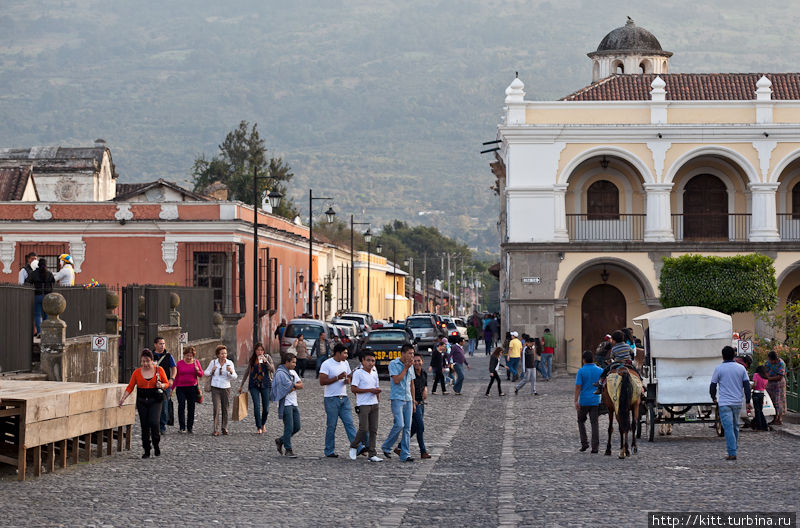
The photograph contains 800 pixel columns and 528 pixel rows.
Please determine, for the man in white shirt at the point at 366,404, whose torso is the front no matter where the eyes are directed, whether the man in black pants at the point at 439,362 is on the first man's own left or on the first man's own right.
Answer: on the first man's own left

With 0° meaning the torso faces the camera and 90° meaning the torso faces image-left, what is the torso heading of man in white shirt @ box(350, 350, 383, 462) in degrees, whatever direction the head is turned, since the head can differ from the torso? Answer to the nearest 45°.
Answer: approximately 315°

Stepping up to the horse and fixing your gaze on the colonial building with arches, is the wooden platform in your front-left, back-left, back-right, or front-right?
back-left

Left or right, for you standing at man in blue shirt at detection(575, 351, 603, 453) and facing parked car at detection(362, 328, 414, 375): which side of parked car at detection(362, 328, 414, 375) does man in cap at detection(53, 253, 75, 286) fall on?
left

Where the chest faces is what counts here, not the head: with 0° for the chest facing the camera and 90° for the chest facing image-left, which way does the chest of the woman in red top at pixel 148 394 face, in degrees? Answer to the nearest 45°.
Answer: approximately 0°
